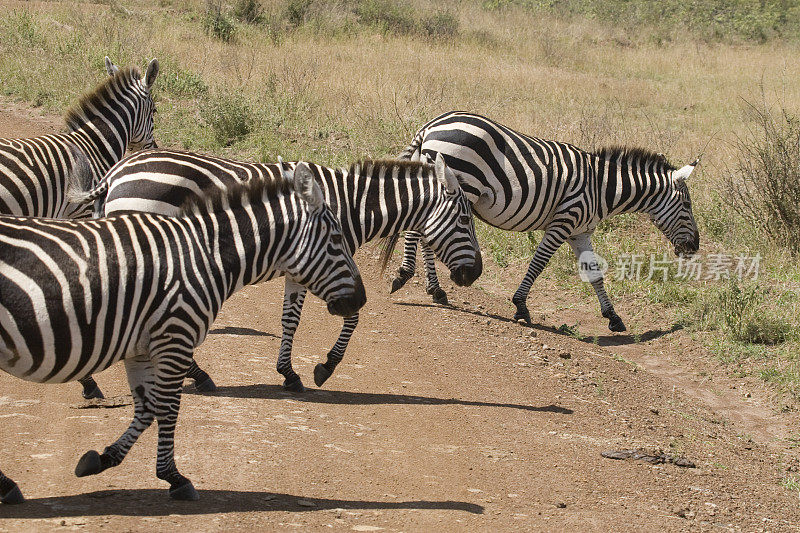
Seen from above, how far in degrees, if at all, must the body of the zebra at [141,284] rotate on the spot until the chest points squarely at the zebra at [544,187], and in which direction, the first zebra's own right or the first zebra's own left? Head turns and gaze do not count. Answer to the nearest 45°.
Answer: approximately 45° to the first zebra's own left

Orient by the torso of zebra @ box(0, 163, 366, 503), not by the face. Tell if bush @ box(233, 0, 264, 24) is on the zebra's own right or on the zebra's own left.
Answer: on the zebra's own left

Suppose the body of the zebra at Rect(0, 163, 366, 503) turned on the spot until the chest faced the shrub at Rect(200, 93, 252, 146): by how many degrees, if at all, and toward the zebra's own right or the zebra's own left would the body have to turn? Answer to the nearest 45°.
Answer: approximately 90° to the zebra's own left

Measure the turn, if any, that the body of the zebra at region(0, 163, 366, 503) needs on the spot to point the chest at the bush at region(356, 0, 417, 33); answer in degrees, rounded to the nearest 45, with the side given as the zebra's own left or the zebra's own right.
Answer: approximately 90° to the zebra's own left

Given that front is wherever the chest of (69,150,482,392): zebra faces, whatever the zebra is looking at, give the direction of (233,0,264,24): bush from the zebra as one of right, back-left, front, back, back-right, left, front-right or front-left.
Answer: left

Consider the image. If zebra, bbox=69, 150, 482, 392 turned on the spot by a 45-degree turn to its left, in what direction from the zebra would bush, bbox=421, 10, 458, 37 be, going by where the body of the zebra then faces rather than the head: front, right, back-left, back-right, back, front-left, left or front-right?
front-left

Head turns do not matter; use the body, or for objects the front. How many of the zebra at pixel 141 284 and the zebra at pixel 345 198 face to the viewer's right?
2

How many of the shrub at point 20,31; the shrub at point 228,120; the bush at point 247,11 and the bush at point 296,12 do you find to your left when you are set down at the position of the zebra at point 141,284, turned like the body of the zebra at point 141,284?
4

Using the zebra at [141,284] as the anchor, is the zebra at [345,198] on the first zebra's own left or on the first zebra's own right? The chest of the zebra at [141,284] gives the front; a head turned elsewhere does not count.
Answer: on the first zebra's own left

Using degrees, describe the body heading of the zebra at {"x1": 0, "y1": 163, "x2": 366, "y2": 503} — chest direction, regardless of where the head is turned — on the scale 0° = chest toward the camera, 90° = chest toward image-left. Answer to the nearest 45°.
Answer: approximately 270°

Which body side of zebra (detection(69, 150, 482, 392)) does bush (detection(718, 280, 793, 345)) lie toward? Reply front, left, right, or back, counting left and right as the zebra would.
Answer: front

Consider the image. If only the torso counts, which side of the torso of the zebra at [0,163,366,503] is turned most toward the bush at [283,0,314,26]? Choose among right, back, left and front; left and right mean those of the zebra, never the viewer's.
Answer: left

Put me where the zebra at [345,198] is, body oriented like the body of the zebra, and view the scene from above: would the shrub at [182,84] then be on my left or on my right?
on my left

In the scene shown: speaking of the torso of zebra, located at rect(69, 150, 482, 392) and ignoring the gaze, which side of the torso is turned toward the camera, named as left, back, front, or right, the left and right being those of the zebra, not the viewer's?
right

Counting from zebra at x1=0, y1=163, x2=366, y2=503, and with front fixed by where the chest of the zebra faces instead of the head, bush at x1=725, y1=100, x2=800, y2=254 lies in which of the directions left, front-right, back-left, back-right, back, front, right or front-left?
front-left
